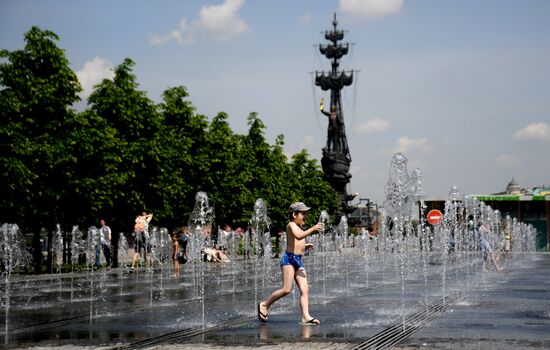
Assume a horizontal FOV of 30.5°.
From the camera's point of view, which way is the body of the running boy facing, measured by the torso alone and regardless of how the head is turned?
to the viewer's right

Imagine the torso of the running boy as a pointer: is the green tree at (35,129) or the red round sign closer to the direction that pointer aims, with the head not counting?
the red round sign

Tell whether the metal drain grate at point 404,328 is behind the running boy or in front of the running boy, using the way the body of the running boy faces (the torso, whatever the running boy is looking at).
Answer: in front

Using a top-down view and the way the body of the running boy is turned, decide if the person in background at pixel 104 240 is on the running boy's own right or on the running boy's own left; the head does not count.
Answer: on the running boy's own left

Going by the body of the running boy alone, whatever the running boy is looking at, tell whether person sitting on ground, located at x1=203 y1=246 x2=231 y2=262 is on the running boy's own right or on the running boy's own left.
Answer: on the running boy's own left

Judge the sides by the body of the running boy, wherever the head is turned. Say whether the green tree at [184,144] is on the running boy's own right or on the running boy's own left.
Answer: on the running boy's own left

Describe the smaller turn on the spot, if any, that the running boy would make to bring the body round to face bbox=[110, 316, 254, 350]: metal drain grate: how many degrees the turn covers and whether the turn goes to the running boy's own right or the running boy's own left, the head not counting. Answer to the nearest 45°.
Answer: approximately 135° to the running boy's own right

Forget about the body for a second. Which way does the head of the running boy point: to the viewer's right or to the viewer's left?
to the viewer's right
